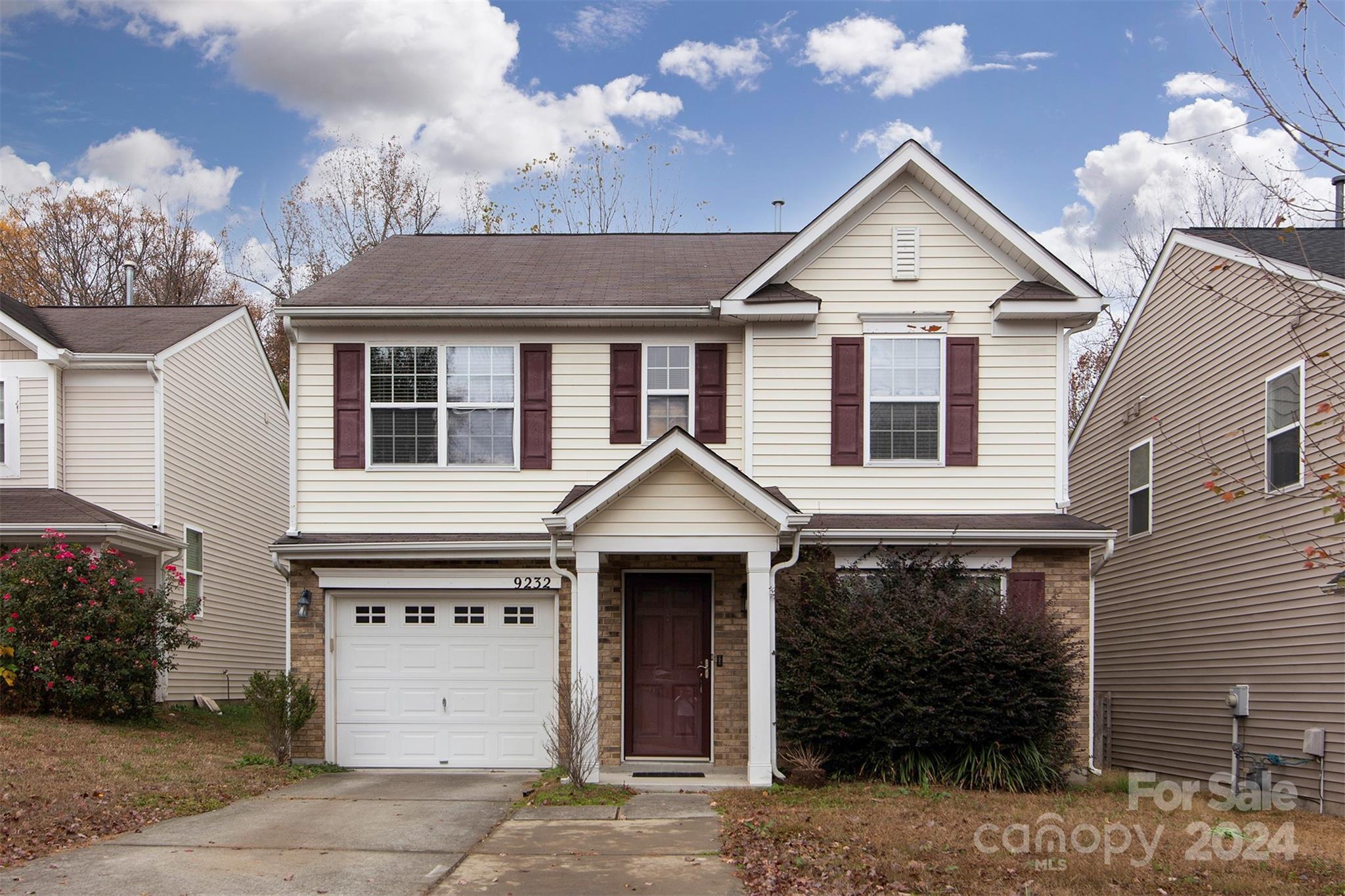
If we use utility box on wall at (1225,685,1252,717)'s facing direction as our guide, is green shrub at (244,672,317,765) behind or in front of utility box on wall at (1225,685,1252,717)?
in front

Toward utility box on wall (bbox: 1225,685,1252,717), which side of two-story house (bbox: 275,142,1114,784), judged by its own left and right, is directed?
left

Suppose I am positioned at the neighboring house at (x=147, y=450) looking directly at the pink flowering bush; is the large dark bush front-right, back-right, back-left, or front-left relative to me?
front-left

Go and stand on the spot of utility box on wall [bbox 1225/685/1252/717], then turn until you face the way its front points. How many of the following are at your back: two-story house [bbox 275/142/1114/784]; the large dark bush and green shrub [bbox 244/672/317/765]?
0

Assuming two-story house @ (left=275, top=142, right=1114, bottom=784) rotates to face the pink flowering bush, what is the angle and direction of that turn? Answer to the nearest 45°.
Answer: approximately 90° to its right

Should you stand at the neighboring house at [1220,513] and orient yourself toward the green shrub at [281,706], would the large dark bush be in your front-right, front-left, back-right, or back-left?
front-left

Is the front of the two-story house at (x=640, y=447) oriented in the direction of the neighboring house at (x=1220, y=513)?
no

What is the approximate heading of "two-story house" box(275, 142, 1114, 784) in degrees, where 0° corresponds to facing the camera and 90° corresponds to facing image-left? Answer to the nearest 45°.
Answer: approximately 0°

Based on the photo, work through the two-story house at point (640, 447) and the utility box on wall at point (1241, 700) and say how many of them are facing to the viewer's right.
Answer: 0

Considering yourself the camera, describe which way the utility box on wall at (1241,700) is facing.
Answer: facing the viewer and to the left of the viewer

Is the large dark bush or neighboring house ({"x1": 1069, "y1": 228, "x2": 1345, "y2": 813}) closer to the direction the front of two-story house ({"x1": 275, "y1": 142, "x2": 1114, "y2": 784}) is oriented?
the large dark bush
